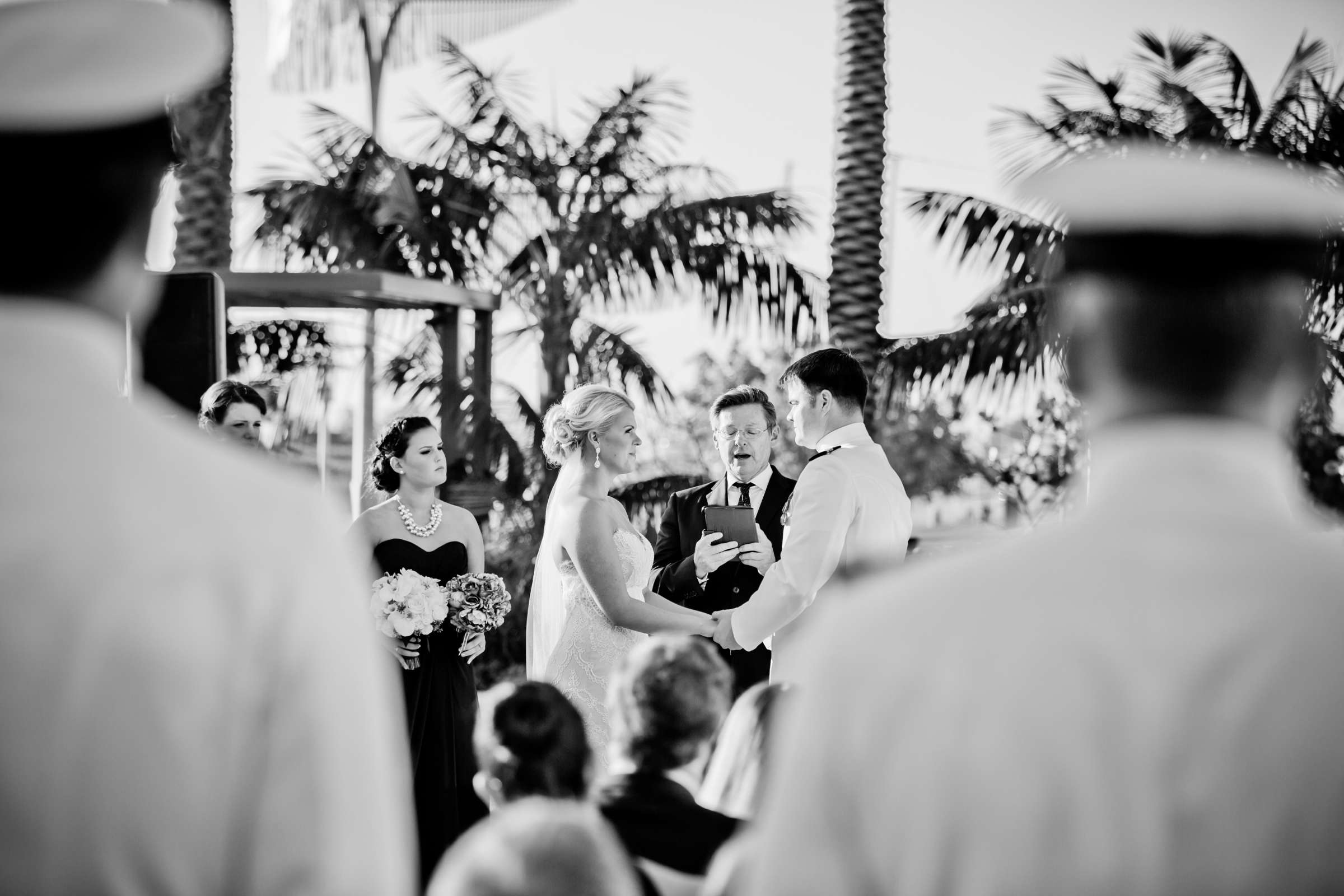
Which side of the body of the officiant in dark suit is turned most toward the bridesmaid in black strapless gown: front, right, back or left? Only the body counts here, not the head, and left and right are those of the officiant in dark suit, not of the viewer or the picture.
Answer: right

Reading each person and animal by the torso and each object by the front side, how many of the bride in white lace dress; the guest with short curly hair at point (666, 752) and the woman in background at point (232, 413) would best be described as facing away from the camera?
1

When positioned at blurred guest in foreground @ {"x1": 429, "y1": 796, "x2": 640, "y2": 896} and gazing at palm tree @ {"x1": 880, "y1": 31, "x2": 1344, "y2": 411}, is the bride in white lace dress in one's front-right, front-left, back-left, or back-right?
front-left

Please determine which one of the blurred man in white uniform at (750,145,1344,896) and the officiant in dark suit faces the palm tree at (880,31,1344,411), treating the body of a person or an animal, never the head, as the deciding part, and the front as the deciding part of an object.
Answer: the blurred man in white uniform

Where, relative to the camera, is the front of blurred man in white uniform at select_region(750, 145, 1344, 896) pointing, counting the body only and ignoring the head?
away from the camera

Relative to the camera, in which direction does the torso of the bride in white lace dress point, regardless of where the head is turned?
to the viewer's right

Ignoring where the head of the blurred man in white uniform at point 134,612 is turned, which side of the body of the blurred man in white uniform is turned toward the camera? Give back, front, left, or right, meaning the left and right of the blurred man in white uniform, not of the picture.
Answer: back

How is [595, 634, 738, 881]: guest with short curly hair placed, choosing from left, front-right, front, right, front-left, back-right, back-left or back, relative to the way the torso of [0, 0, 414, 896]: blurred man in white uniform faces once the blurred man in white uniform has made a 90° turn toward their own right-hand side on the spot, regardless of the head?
front-left

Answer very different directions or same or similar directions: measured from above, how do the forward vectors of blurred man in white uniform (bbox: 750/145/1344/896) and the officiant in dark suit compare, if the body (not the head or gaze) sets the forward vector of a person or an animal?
very different directions

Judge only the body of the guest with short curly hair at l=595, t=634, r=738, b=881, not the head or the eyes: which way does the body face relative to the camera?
away from the camera

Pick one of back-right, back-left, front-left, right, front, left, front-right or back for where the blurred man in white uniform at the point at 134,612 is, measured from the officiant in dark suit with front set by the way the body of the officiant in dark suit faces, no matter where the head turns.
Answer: front

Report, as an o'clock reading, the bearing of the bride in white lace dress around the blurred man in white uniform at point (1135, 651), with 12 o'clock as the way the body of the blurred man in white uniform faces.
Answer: The bride in white lace dress is roughly at 11 o'clock from the blurred man in white uniform.

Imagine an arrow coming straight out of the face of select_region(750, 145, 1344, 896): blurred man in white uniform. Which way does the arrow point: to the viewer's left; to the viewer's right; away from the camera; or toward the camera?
away from the camera

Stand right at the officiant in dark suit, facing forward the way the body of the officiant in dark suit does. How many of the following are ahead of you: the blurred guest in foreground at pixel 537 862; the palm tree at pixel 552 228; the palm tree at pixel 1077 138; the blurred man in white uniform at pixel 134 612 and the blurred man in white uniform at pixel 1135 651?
3

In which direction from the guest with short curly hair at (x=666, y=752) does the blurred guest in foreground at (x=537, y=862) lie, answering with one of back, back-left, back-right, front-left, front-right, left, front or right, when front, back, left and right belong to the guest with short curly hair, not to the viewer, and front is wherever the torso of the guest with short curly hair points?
back

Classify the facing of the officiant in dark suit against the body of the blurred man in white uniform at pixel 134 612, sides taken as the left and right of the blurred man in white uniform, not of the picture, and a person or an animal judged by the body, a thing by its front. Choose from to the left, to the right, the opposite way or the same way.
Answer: the opposite way

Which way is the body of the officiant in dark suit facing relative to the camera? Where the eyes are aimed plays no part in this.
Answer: toward the camera

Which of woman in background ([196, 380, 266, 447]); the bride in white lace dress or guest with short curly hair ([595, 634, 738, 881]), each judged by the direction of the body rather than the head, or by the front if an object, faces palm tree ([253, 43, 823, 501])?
the guest with short curly hair

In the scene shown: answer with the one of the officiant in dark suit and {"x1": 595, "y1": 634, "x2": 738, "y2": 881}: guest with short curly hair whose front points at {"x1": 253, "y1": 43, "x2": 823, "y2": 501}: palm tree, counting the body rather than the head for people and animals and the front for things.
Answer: the guest with short curly hair

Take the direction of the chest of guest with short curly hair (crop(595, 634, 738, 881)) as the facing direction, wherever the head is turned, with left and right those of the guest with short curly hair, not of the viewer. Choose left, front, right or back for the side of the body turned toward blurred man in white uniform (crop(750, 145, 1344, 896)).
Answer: back

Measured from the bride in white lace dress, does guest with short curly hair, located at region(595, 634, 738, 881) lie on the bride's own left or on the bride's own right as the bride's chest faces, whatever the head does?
on the bride's own right
